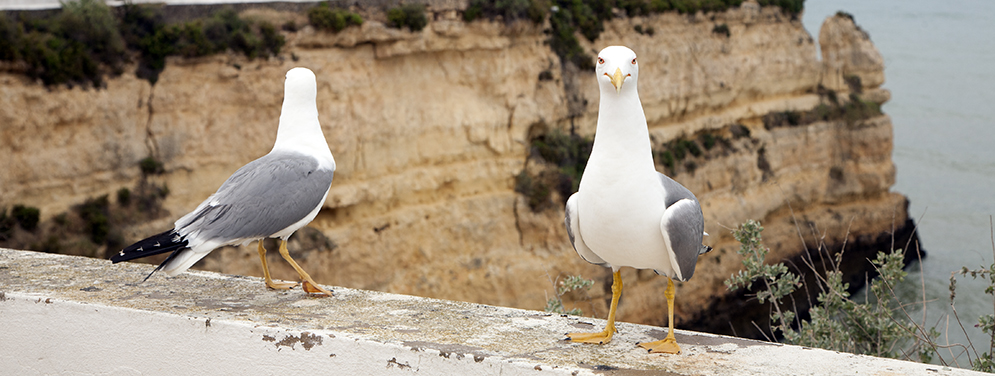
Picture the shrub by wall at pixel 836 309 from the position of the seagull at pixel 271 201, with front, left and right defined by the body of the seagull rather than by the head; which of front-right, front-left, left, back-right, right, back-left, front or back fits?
front

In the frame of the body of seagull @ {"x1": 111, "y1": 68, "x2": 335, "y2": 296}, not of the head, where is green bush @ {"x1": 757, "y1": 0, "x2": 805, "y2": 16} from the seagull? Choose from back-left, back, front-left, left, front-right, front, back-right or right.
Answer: front-left

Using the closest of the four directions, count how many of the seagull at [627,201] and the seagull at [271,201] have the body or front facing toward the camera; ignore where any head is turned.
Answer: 1

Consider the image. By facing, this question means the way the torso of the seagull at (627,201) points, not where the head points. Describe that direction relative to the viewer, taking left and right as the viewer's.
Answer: facing the viewer

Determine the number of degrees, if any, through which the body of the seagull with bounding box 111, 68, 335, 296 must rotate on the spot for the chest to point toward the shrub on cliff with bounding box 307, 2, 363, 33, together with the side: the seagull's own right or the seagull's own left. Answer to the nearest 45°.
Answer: approximately 90° to the seagull's own left

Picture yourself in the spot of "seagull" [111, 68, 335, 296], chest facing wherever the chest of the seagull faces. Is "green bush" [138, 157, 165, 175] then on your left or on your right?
on your left

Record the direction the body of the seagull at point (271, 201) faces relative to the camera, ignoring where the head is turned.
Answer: to the viewer's right

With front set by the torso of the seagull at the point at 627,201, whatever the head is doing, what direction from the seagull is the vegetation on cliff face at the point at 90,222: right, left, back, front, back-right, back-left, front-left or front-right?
back-right

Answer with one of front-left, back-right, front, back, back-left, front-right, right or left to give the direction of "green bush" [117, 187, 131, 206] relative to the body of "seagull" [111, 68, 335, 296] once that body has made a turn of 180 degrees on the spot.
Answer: right

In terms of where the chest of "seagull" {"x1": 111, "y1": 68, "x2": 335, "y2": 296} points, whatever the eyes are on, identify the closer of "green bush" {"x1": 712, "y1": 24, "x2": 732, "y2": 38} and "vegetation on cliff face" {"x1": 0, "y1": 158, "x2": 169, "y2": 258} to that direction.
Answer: the green bush

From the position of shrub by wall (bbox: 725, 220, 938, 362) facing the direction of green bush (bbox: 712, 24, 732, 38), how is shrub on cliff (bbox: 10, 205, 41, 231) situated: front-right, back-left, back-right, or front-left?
front-left

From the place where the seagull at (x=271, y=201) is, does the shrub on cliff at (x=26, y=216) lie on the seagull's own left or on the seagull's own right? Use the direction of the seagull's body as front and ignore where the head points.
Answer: on the seagull's own left

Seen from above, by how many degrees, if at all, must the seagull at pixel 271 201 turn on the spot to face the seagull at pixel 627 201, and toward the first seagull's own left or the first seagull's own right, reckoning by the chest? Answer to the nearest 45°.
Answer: approximately 45° to the first seagull's own right

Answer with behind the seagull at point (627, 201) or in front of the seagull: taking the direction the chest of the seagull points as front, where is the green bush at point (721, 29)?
behind

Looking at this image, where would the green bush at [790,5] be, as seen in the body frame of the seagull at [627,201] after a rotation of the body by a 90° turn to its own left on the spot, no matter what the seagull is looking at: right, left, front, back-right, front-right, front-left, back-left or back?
left
